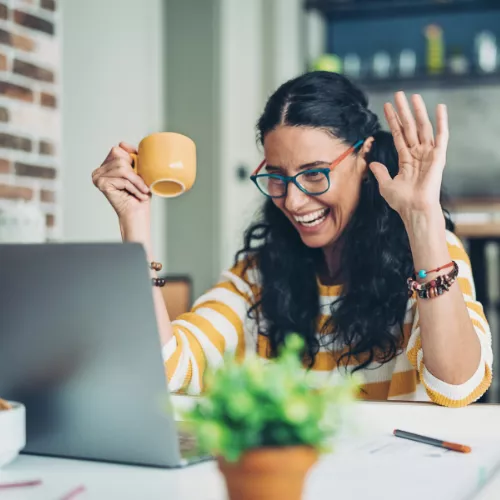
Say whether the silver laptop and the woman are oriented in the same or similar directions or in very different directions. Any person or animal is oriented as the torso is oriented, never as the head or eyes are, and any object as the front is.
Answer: very different directions

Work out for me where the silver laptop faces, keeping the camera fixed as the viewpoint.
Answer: facing away from the viewer and to the right of the viewer

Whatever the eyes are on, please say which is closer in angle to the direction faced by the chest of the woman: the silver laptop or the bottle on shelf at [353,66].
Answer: the silver laptop

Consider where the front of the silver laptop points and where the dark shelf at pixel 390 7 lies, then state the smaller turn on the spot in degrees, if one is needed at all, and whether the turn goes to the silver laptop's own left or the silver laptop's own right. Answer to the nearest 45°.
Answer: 0° — it already faces it

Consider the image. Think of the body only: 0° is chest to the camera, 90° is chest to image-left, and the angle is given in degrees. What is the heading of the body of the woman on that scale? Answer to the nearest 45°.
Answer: approximately 45°

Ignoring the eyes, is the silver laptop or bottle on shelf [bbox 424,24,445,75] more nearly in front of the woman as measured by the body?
the silver laptop

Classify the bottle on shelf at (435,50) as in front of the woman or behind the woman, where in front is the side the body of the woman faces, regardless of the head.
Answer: behind

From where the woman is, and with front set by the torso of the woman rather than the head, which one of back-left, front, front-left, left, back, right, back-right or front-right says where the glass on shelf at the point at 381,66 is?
back-right

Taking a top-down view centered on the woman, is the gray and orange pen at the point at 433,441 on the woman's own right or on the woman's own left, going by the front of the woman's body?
on the woman's own left

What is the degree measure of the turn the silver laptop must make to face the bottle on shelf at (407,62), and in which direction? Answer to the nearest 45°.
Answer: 0° — it already faces it

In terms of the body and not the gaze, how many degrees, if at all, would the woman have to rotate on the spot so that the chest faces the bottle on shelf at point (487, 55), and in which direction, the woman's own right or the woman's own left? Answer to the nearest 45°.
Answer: approximately 135° to the woman's own right

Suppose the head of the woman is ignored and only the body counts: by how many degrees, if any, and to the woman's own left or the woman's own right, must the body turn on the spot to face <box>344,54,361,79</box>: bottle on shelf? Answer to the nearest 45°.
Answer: approximately 135° to the woman's own right

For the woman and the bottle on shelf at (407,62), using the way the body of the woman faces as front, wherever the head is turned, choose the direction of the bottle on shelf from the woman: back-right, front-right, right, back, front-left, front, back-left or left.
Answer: back-right
